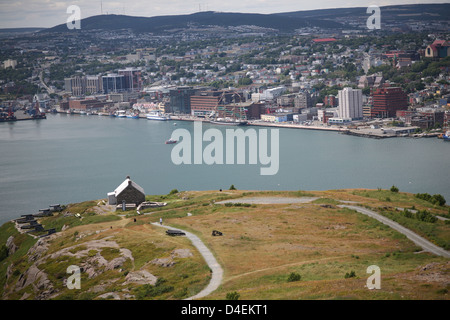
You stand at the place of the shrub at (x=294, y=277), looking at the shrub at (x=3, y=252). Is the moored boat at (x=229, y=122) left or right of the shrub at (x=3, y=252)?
right

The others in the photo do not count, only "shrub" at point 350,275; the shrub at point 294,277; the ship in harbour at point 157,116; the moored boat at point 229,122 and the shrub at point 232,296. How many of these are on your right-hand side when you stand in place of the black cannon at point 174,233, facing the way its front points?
2

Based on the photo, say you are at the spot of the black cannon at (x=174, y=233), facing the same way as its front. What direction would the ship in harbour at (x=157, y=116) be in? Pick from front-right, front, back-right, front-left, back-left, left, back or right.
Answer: right

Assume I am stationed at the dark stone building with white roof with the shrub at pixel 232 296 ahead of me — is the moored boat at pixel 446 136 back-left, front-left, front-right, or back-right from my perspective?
back-left

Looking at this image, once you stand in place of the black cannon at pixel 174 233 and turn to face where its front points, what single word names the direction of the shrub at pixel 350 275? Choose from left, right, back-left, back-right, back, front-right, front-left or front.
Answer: back-left

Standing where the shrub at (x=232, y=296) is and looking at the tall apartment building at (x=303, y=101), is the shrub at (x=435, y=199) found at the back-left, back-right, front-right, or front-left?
front-right

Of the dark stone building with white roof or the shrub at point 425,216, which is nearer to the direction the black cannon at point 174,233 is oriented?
the dark stone building with white roof

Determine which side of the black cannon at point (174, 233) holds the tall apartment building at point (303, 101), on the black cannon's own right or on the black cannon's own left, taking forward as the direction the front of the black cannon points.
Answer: on the black cannon's own right

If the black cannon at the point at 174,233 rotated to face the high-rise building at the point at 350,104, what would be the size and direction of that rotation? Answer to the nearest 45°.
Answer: approximately 90° to its right

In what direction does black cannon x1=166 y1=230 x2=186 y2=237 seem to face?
to the viewer's left

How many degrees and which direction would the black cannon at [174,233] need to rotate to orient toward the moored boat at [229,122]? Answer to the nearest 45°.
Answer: approximately 90° to its right
